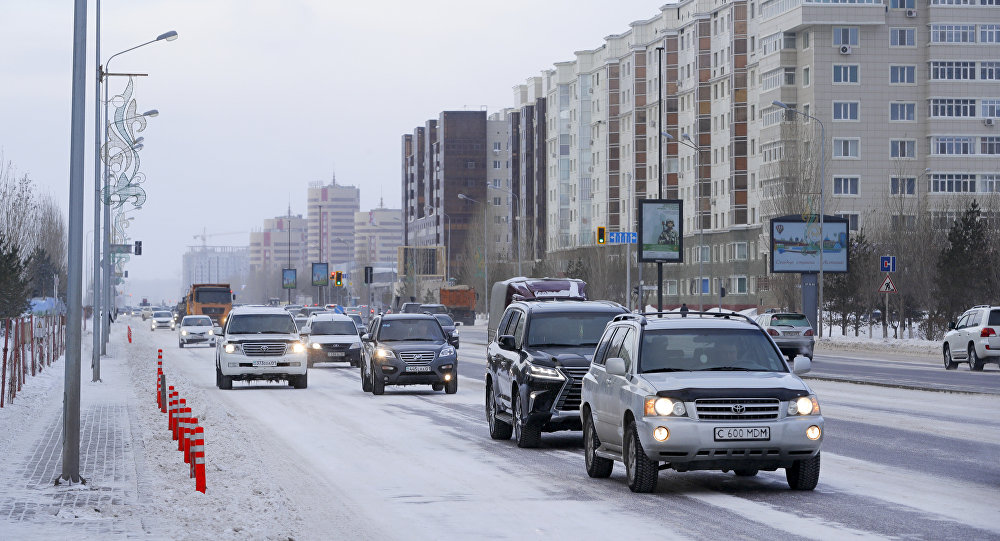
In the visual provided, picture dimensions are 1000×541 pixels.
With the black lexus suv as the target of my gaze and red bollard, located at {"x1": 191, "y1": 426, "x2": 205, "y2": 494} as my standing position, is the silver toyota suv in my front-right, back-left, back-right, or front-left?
front-right

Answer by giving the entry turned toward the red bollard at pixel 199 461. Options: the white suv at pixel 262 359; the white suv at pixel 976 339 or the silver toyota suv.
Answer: the white suv at pixel 262 359

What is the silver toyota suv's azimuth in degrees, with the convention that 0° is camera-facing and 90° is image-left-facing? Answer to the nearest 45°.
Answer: approximately 315°

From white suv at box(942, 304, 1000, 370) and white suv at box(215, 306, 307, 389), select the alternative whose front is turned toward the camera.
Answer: white suv at box(215, 306, 307, 389)

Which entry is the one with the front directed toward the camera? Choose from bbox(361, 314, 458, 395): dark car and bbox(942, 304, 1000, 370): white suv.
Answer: the dark car

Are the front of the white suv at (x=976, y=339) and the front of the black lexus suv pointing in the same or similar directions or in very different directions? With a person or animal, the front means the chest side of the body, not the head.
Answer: very different directions

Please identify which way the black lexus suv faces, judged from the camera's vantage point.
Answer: facing the viewer and to the right of the viewer

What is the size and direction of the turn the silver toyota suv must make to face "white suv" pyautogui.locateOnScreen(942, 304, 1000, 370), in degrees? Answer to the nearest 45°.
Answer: approximately 135° to its left

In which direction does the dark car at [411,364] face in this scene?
toward the camera

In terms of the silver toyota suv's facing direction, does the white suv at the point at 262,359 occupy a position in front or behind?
behind

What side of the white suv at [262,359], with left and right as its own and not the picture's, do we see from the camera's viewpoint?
front

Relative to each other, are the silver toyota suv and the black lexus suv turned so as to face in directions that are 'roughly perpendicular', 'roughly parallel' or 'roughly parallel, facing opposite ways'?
roughly parallel
